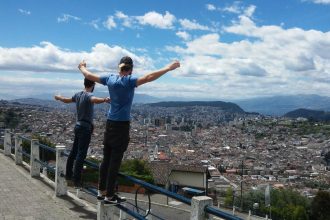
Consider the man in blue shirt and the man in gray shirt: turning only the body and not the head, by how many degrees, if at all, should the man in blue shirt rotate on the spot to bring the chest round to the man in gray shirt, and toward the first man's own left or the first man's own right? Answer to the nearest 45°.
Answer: approximately 45° to the first man's own left

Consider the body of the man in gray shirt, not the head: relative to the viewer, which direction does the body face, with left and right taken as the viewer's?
facing away from the viewer and to the right of the viewer

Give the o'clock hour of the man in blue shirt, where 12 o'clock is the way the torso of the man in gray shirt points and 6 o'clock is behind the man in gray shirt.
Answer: The man in blue shirt is roughly at 4 o'clock from the man in gray shirt.

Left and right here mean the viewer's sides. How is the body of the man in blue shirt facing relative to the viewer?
facing away from the viewer and to the right of the viewer
